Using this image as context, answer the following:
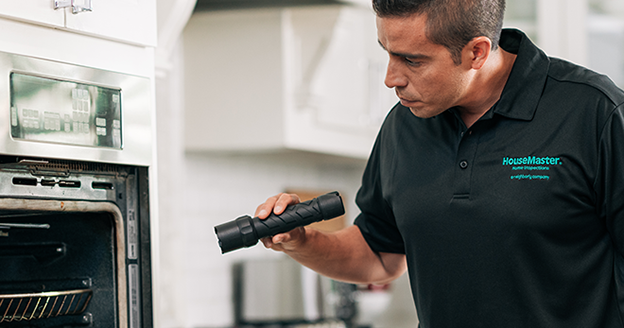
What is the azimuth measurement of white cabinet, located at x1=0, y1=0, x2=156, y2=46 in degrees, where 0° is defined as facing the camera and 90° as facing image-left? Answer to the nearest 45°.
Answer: approximately 315°

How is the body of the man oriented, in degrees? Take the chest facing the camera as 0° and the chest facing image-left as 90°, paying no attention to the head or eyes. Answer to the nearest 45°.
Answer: approximately 45°

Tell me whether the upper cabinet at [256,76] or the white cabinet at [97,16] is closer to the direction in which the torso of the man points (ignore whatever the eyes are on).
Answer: the white cabinet

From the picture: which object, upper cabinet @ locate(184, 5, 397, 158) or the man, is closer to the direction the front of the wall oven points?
the man

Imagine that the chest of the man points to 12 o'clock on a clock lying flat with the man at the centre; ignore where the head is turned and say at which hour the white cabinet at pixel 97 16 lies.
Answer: The white cabinet is roughly at 1 o'clock from the man.

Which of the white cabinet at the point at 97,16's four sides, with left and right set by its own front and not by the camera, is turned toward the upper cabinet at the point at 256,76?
left

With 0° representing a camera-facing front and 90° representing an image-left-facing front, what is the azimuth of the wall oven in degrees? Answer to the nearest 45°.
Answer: approximately 315°

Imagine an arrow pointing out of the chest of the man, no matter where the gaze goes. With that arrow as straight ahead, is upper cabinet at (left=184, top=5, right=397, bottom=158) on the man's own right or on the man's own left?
on the man's own right
